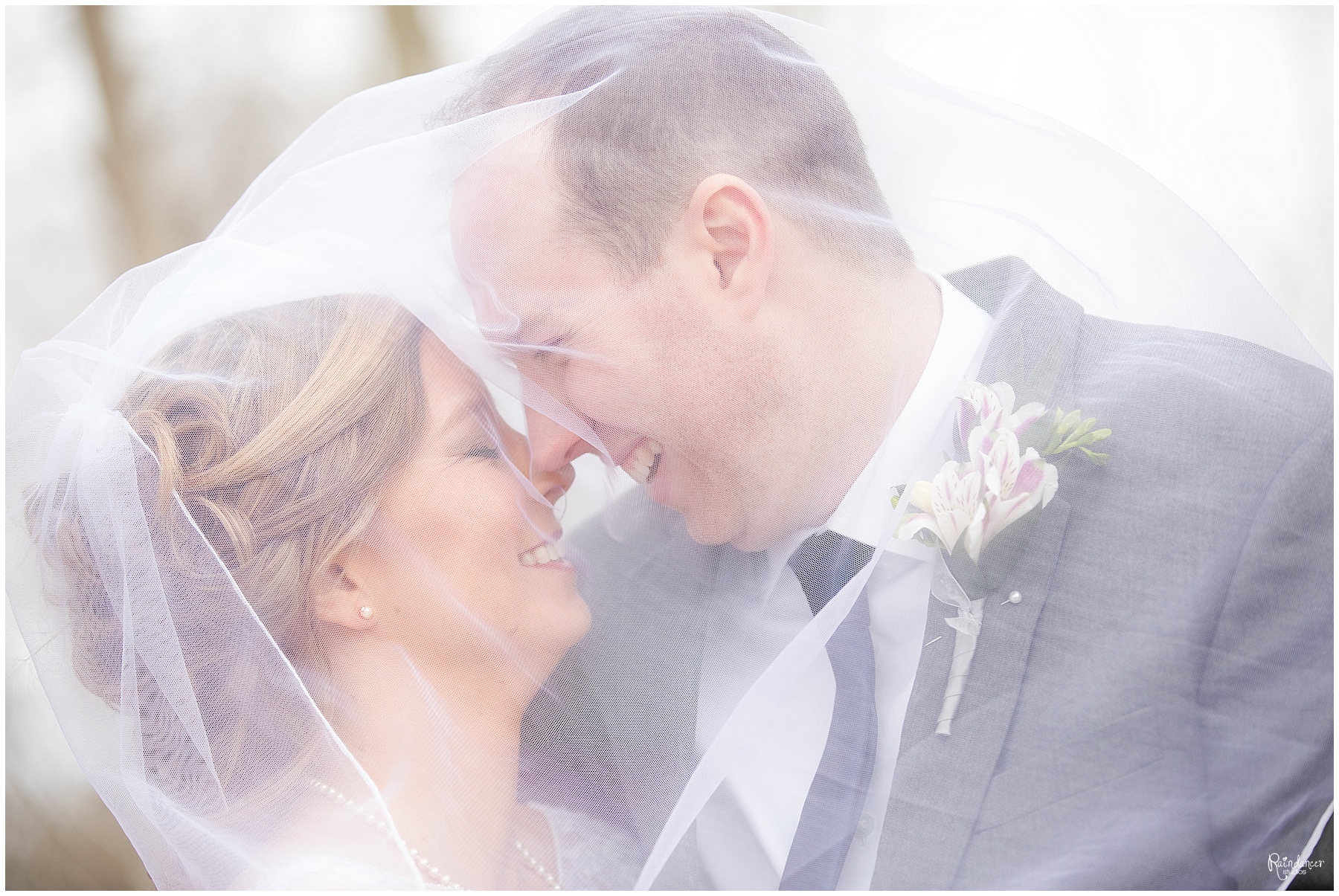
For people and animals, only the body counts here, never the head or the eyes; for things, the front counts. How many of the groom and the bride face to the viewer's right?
1

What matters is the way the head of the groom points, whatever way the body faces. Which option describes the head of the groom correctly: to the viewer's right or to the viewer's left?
to the viewer's left

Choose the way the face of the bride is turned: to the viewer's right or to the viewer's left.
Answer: to the viewer's right

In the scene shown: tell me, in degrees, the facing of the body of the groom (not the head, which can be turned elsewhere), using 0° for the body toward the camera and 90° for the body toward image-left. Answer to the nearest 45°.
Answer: approximately 45°

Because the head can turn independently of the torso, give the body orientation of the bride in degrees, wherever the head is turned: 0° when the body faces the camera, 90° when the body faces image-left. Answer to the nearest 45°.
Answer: approximately 270°

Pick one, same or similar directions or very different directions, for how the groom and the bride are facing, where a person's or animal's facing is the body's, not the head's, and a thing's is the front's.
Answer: very different directions
